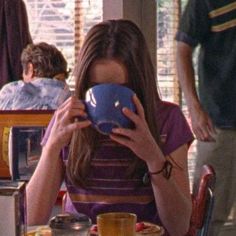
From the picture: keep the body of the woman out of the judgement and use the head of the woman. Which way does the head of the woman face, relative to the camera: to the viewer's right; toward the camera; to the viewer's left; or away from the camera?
toward the camera

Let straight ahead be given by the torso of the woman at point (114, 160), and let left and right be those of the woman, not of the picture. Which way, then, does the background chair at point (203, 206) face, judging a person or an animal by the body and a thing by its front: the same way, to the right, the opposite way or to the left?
to the right

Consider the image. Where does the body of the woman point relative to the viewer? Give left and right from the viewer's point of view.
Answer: facing the viewer

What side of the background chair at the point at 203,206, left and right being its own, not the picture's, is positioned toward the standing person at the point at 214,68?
right

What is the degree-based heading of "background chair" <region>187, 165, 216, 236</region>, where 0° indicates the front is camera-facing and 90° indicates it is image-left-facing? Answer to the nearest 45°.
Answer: approximately 90°
